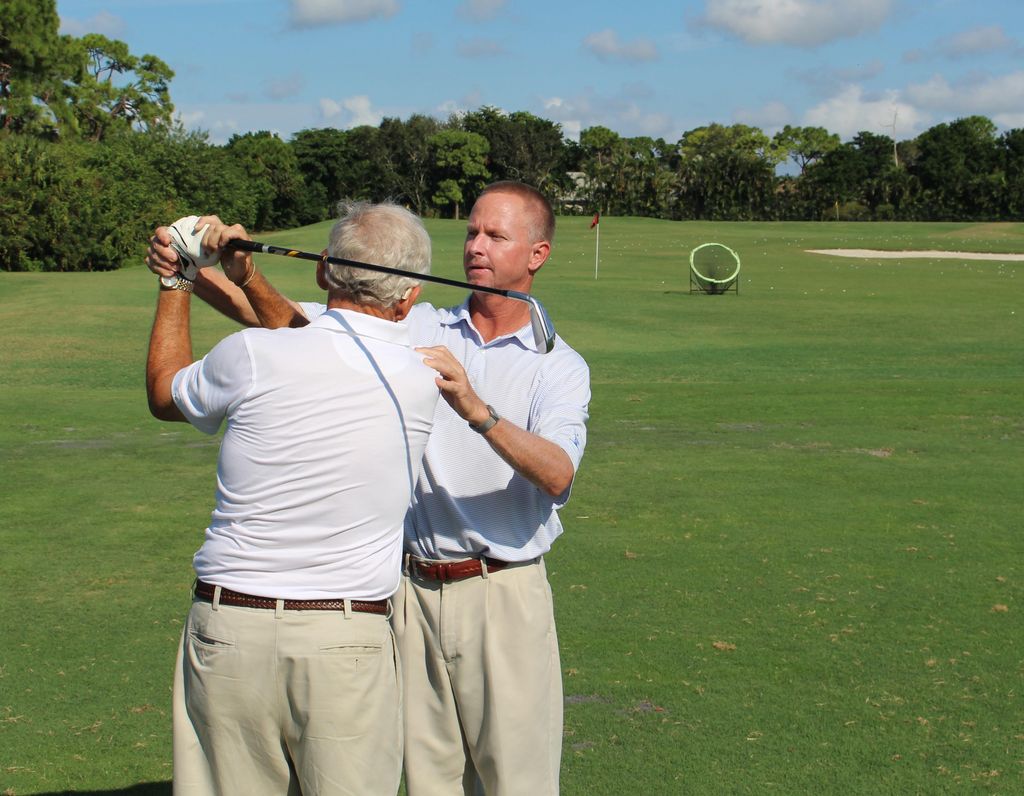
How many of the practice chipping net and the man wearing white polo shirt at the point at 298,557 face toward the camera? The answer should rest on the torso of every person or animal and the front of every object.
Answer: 1

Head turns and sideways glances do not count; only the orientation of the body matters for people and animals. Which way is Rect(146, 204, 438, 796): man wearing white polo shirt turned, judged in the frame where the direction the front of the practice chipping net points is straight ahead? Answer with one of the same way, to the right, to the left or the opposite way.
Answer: the opposite way

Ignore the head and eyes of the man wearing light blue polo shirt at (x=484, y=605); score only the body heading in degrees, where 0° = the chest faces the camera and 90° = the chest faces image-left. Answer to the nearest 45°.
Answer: approximately 45°

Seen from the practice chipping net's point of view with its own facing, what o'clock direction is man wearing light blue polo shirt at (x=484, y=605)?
The man wearing light blue polo shirt is roughly at 12 o'clock from the practice chipping net.

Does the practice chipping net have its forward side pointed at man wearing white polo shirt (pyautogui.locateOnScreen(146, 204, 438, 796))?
yes

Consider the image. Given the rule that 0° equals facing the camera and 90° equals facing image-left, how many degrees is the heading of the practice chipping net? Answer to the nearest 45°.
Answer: approximately 0°

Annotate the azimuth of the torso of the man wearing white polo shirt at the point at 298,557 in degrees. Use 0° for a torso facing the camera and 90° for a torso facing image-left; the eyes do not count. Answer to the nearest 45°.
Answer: approximately 180°
